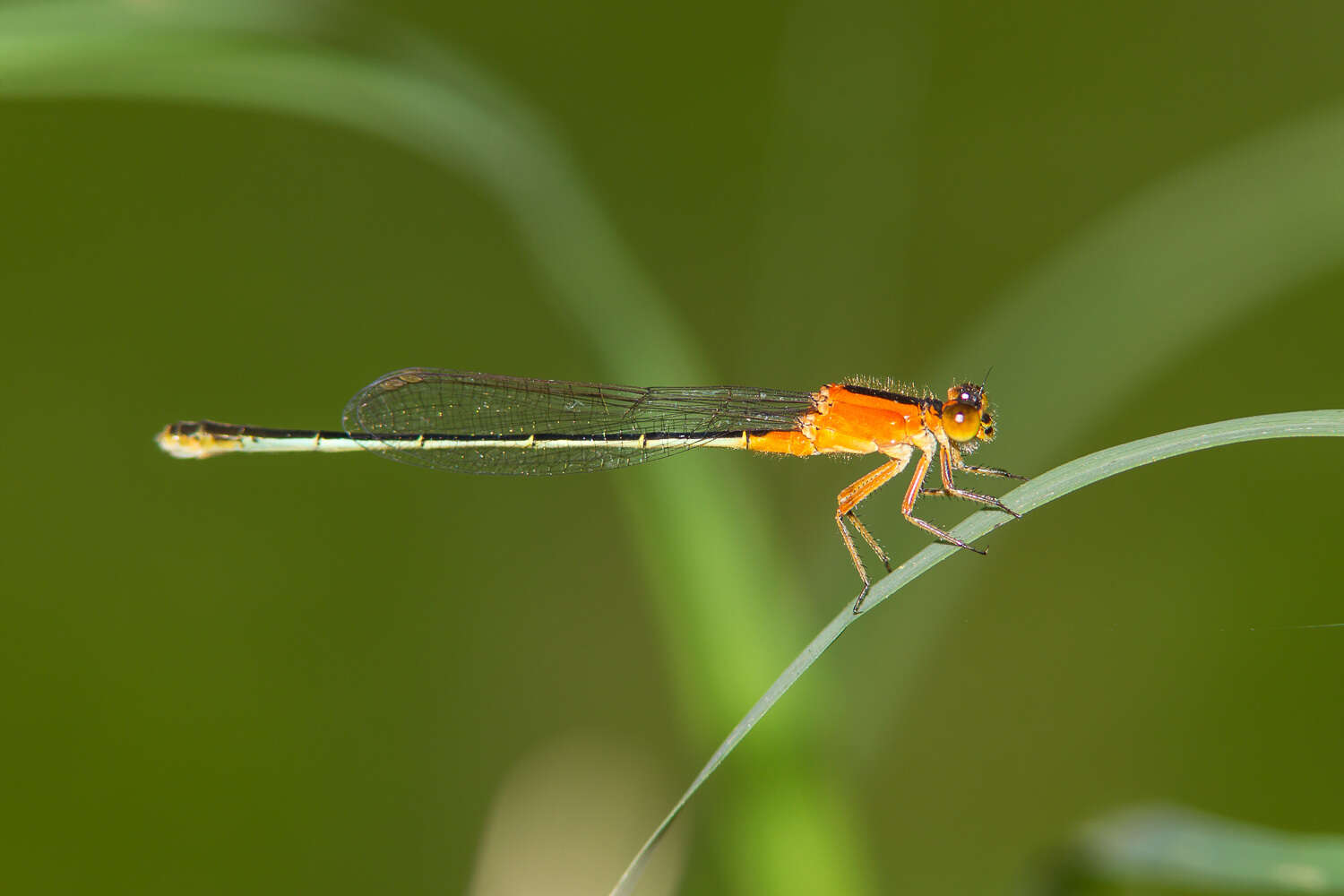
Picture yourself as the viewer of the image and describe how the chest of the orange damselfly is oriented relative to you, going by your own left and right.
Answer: facing to the right of the viewer
